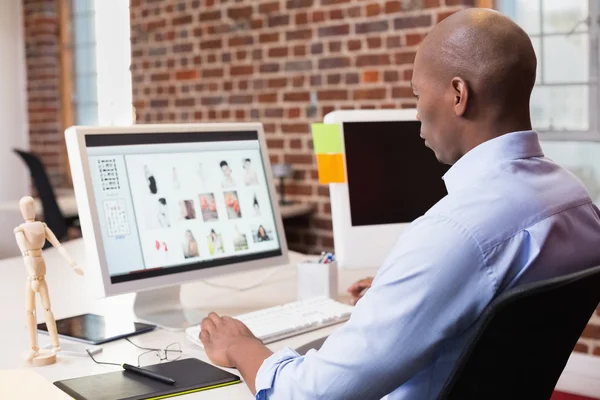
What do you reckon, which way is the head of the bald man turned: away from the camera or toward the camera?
away from the camera

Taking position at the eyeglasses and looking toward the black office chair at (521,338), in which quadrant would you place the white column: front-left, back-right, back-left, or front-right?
back-left

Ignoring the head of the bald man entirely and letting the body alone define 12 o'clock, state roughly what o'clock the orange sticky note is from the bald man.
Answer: The orange sticky note is roughly at 1 o'clock from the bald man.

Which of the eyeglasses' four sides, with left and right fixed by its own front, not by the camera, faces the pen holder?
left

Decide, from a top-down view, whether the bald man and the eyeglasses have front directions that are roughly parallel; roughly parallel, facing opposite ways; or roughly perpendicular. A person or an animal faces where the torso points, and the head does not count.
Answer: roughly parallel, facing opposite ways

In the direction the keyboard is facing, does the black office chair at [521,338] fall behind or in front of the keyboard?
in front

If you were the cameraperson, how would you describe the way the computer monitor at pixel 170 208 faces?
facing the viewer and to the right of the viewer

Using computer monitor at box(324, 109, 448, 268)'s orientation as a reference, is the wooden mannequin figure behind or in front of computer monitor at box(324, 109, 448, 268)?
in front

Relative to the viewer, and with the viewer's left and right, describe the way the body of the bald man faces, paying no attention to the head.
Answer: facing away from the viewer and to the left of the viewer

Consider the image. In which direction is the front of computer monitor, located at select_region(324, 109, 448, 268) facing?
toward the camera

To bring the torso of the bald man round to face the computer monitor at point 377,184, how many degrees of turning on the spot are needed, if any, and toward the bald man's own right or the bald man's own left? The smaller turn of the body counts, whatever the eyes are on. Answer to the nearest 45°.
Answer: approximately 45° to the bald man's own right

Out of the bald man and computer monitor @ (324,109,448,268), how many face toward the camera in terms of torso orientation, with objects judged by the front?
1

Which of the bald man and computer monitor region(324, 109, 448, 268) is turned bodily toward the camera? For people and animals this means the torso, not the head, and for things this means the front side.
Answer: the computer monitor
